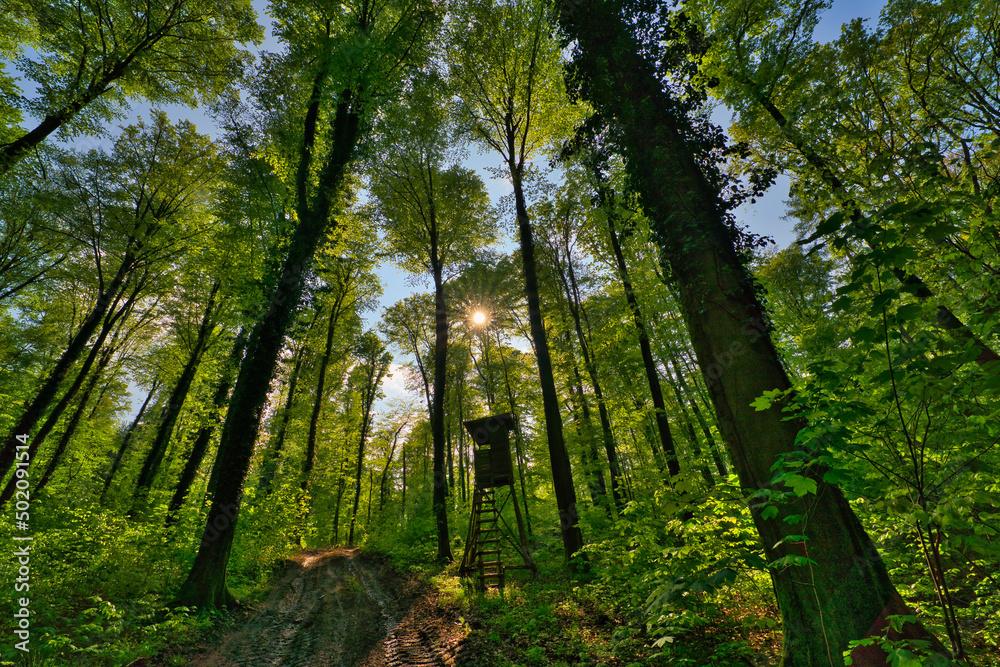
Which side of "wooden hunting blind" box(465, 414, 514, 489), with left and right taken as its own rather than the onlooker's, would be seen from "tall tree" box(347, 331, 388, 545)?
right

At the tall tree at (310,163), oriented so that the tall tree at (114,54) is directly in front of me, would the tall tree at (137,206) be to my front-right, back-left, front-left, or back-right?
front-right

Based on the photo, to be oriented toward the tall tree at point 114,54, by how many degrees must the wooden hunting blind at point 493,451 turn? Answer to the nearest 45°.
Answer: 0° — it already faces it

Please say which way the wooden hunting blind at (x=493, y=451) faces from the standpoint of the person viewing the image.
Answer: facing the viewer and to the left of the viewer

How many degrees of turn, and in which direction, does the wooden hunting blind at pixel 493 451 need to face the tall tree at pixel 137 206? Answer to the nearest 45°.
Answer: approximately 45° to its right

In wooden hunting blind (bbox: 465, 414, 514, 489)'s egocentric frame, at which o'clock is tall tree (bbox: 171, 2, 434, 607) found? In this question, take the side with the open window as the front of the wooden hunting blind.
The tall tree is roughly at 12 o'clock from the wooden hunting blind.

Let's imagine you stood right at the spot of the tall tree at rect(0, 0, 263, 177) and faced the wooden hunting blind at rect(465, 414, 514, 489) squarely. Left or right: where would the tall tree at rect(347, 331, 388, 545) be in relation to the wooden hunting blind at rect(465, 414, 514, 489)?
left
